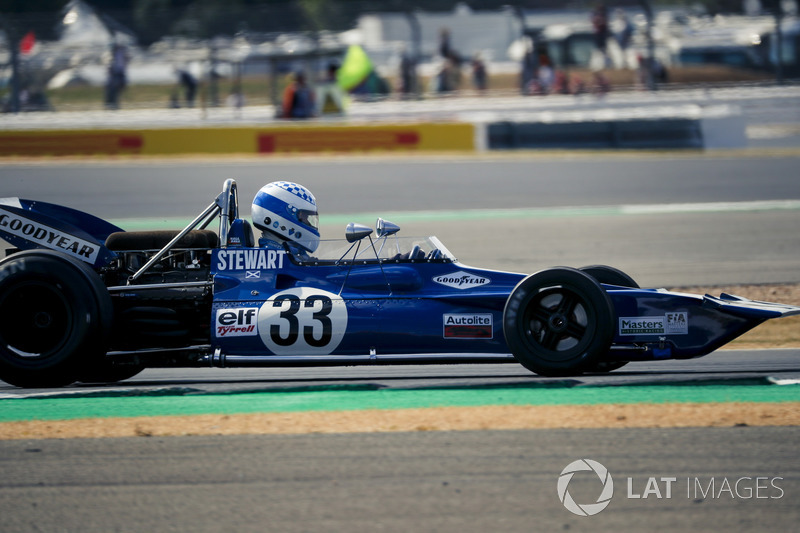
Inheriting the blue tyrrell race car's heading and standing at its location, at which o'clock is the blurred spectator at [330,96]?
The blurred spectator is roughly at 9 o'clock from the blue tyrrell race car.

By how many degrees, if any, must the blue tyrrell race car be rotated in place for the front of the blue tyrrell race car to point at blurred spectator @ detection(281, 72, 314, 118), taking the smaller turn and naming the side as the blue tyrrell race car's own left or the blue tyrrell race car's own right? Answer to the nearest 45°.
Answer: approximately 90° to the blue tyrrell race car's own left

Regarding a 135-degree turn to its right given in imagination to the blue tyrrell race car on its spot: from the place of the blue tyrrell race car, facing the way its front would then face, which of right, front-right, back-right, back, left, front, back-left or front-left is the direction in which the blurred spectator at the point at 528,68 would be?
back-right

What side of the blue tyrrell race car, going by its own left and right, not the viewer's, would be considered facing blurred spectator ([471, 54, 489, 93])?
left

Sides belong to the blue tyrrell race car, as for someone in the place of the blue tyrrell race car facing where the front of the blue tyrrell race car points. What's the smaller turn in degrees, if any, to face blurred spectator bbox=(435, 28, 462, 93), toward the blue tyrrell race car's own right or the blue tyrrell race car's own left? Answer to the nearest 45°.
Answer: approximately 90° to the blue tyrrell race car's own left

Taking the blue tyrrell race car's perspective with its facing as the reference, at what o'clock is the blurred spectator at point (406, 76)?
The blurred spectator is roughly at 9 o'clock from the blue tyrrell race car.

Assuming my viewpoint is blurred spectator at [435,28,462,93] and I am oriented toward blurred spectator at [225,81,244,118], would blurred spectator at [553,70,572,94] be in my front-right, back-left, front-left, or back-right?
back-left

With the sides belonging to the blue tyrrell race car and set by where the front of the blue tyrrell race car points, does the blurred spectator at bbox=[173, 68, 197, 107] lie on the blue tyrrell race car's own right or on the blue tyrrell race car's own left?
on the blue tyrrell race car's own left

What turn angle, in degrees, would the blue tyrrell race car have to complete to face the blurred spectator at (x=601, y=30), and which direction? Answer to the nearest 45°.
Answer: approximately 90° to its left

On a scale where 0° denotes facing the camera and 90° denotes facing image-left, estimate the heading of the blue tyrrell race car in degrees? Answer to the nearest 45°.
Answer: approximately 270°

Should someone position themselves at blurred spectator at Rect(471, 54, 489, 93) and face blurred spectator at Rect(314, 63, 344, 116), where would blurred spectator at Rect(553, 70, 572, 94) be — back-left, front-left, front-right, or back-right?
back-left
